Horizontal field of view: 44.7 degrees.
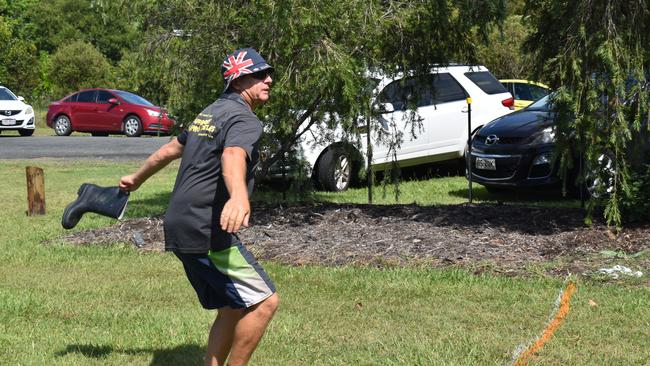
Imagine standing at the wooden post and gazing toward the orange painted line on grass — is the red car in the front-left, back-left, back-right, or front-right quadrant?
back-left

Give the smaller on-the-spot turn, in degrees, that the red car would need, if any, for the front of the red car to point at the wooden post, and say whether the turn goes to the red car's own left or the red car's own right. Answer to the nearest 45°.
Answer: approximately 45° to the red car's own right

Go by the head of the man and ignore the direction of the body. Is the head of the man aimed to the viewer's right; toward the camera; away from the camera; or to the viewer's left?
to the viewer's right

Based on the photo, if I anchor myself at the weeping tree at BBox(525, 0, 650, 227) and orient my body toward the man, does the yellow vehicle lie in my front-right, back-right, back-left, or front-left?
back-right

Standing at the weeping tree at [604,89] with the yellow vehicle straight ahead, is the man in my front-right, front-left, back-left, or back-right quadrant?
back-left

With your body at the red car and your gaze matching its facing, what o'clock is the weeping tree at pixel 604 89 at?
The weeping tree is roughly at 1 o'clock from the red car.

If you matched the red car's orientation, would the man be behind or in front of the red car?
in front

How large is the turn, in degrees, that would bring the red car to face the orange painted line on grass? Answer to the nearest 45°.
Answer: approximately 45° to its right

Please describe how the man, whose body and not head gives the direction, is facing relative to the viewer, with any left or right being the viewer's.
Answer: facing away from the viewer and to the right of the viewer

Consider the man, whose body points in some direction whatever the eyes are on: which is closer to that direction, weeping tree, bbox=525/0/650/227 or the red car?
the weeping tree
